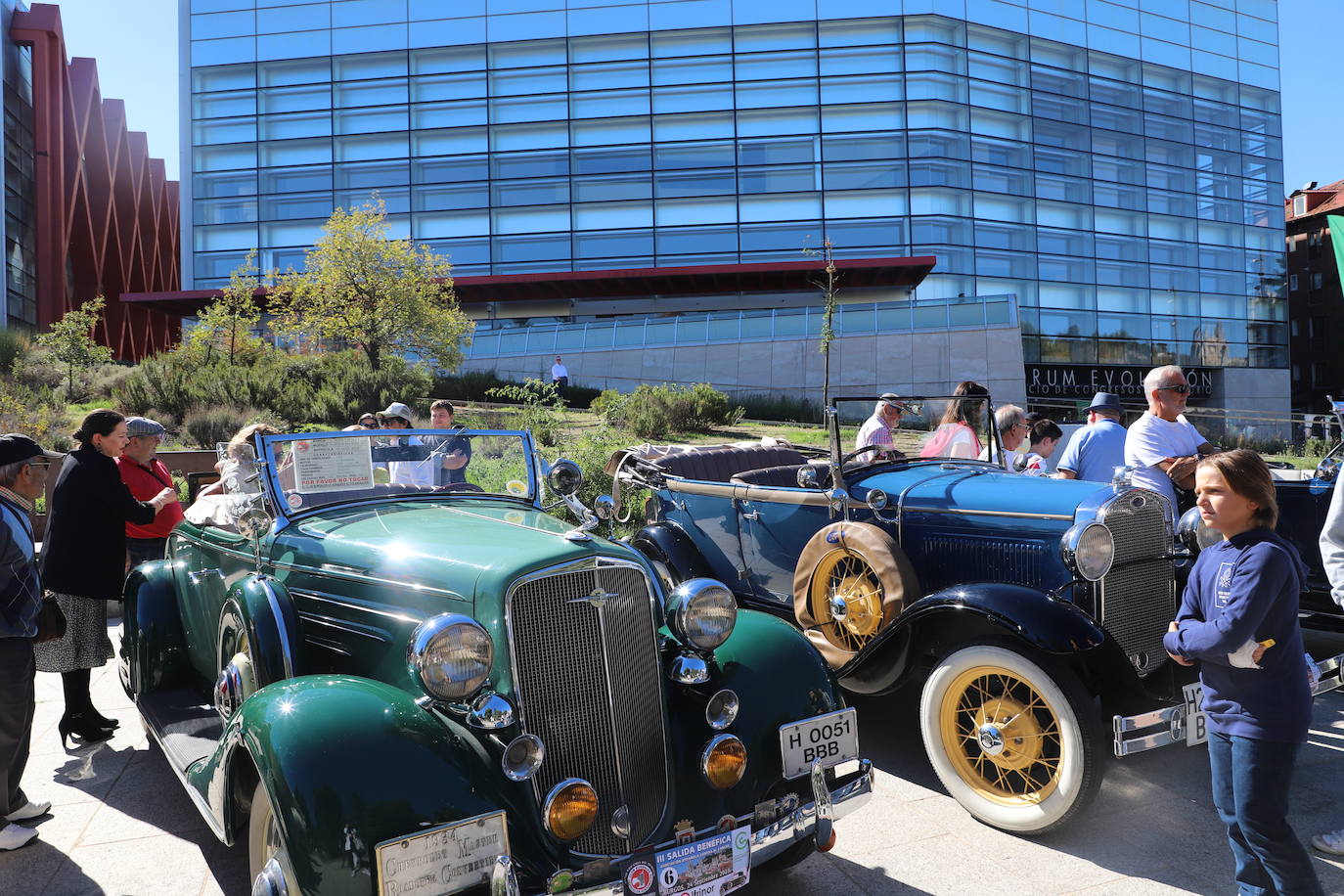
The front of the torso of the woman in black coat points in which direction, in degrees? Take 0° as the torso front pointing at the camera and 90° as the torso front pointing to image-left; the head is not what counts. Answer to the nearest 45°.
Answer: approximately 270°

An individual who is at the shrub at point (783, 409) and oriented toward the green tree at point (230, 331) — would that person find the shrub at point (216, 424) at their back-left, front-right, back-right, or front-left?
front-left

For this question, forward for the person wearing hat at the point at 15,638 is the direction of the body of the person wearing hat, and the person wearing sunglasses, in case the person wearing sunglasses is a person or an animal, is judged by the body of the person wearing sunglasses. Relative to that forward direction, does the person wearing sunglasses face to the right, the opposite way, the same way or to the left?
to the right

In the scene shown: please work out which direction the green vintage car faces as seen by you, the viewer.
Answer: facing the viewer and to the right of the viewer

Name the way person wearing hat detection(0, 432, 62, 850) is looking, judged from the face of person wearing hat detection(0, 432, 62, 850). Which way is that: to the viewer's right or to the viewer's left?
to the viewer's right

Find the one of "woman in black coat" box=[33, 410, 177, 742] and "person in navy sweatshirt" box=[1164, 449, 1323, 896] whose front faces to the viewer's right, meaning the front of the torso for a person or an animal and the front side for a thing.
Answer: the woman in black coat

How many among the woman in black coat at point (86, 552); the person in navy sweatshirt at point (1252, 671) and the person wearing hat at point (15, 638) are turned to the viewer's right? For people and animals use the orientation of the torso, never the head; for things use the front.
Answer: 2

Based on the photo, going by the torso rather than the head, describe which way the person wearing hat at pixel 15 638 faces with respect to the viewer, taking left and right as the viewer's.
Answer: facing to the right of the viewer

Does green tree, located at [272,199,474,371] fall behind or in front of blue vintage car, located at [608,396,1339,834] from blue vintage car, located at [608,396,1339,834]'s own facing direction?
behind

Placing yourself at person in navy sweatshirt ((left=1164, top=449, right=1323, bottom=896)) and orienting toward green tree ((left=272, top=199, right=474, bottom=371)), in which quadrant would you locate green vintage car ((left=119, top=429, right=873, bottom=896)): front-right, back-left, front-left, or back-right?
front-left

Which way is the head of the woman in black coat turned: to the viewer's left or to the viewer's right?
to the viewer's right

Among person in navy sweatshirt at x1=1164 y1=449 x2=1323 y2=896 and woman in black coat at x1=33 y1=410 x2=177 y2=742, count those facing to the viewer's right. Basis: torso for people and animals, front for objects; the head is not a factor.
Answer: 1
